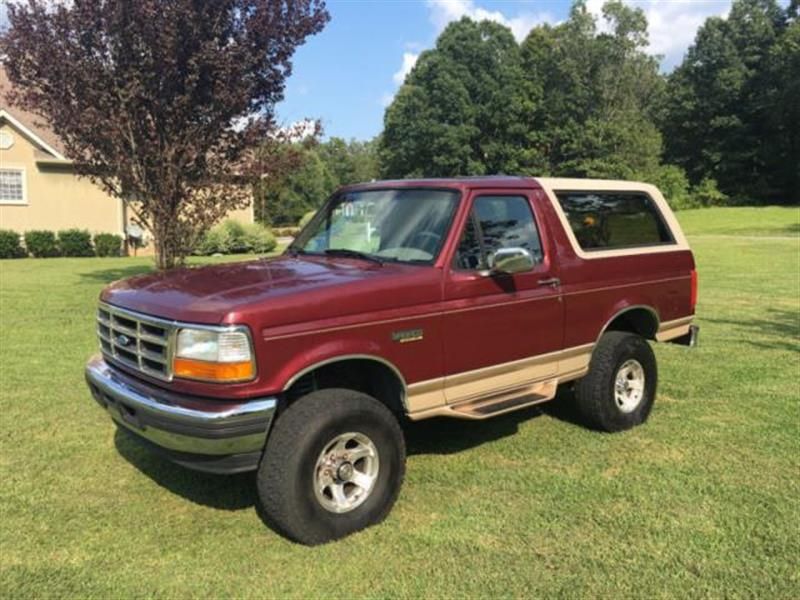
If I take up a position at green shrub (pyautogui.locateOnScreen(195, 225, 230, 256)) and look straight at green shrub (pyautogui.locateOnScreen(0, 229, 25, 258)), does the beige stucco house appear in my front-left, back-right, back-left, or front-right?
front-right

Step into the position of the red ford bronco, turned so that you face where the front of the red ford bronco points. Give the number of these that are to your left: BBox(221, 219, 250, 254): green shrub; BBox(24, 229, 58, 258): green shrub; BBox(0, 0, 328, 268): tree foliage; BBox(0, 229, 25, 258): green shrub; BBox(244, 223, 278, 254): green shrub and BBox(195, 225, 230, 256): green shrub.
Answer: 0

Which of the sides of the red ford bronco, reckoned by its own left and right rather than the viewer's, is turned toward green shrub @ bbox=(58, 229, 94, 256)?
right

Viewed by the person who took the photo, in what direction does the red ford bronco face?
facing the viewer and to the left of the viewer

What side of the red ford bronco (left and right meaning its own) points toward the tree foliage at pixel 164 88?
right

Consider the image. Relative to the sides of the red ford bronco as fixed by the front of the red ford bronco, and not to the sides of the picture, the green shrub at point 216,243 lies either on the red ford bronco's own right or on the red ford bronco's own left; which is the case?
on the red ford bronco's own right

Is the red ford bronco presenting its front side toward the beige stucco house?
no

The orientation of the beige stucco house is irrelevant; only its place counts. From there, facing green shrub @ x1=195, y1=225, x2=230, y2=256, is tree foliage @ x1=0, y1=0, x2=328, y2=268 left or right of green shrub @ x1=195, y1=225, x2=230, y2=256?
right

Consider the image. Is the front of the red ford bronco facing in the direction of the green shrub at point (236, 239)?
no

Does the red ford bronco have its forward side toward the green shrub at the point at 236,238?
no

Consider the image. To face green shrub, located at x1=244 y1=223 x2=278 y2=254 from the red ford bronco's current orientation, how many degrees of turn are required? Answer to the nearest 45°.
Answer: approximately 135° to its right

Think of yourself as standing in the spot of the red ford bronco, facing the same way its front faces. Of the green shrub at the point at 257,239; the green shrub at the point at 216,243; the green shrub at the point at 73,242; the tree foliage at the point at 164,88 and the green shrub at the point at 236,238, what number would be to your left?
0

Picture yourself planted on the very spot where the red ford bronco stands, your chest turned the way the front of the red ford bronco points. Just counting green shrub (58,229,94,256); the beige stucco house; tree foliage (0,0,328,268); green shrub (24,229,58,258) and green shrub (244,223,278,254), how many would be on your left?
0

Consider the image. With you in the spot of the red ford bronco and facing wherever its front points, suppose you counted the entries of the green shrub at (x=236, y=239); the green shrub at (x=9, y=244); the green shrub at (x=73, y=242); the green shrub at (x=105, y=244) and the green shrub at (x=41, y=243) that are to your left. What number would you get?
0

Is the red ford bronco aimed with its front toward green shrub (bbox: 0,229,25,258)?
no
